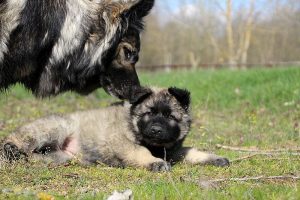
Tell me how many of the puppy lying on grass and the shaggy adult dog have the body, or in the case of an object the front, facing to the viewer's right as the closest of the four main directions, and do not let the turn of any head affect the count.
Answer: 2

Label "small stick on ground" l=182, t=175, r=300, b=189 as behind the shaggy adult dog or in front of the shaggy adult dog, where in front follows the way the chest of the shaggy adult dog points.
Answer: in front

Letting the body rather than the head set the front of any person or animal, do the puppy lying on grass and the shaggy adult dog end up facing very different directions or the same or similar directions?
same or similar directions

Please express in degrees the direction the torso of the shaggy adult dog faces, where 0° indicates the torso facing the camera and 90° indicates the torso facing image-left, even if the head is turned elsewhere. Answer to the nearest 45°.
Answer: approximately 270°

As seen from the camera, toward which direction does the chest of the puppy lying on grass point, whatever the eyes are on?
to the viewer's right
